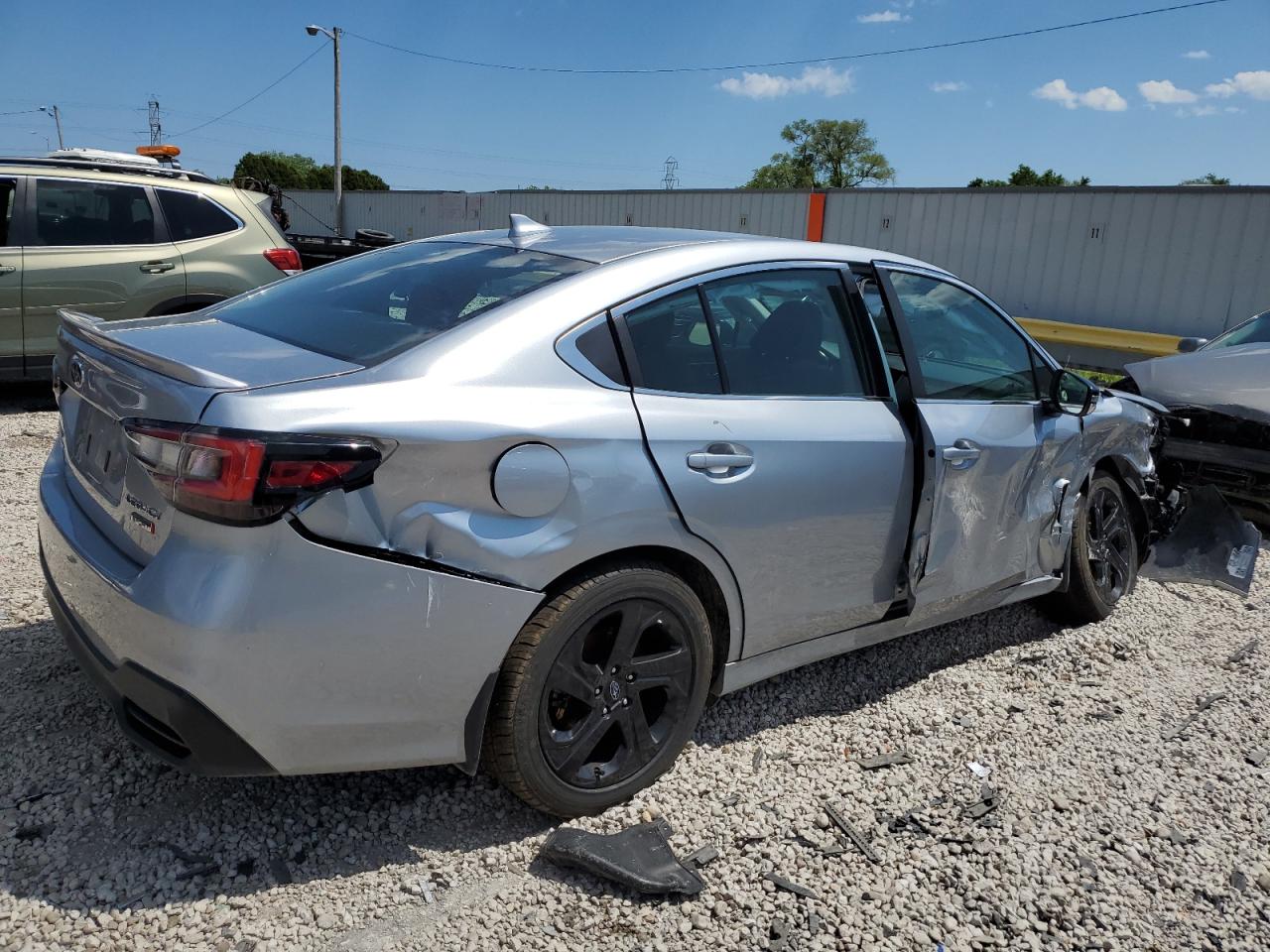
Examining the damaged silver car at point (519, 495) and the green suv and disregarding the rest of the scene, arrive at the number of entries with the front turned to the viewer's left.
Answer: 1

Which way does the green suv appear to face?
to the viewer's left

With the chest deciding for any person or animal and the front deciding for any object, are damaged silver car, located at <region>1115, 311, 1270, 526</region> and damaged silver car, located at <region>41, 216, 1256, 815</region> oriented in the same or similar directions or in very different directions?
very different directions

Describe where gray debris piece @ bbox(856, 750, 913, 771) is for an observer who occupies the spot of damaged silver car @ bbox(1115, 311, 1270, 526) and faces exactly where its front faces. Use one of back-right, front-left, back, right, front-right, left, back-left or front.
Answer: front-left

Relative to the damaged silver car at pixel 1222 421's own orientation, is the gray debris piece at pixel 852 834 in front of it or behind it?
in front

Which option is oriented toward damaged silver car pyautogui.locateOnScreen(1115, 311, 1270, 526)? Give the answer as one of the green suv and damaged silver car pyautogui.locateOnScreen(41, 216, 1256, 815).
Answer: damaged silver car pyautogui.locateOnScreen(41, 216, 1256, 815)

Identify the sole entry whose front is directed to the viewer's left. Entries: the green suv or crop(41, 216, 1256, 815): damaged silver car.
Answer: the green suv

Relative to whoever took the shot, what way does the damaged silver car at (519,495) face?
facing away from the viewer and to the right of the viewer

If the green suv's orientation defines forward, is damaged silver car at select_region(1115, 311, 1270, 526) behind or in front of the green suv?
behind

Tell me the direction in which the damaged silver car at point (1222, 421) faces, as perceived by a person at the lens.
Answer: facing the viewer and to the left of the viewer

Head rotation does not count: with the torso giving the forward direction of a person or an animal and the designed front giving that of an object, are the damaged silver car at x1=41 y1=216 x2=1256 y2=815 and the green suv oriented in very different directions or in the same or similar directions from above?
very different directions
